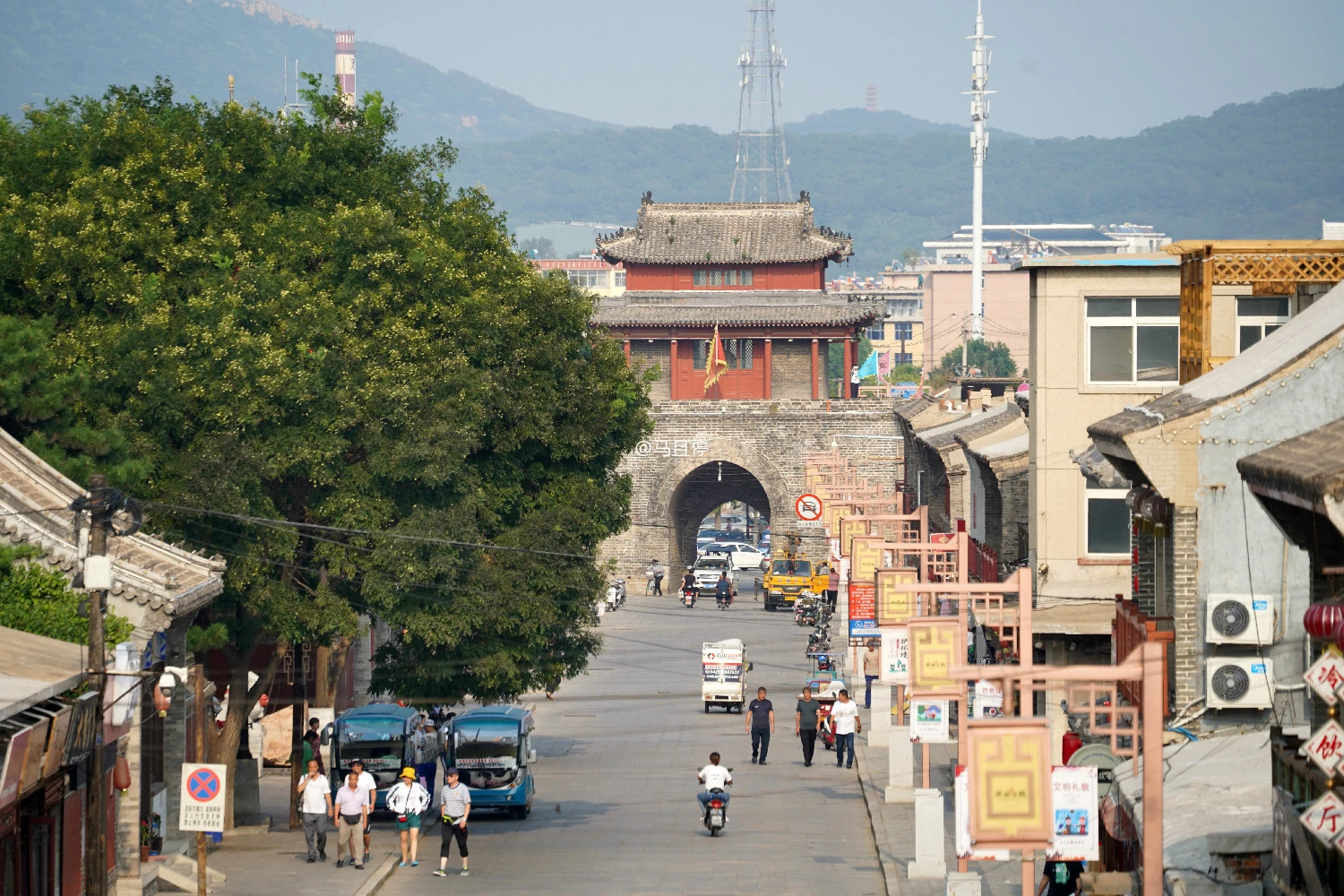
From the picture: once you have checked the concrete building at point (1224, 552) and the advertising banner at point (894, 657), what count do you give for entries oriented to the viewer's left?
1

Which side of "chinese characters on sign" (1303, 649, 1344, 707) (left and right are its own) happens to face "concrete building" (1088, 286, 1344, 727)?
back

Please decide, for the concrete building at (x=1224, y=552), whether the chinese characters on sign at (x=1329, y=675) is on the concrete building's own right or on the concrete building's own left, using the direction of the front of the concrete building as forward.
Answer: on the concrete building's own left

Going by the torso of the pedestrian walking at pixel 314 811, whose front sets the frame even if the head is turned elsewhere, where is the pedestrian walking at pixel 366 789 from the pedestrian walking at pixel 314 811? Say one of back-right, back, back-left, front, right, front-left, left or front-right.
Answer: left

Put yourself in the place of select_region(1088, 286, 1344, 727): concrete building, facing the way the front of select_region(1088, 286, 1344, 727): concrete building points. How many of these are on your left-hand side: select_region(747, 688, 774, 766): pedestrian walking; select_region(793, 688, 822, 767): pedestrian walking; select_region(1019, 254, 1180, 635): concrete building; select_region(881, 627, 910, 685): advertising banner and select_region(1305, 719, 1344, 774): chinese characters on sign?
1

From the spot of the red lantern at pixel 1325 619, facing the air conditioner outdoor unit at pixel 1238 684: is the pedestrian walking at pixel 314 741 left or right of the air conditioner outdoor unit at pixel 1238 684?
left

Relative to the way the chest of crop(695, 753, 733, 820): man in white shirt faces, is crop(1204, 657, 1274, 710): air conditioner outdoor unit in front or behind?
behind

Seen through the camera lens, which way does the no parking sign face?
facing the viewer

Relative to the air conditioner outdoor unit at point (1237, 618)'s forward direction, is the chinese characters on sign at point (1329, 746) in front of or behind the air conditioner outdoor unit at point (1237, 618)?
in front

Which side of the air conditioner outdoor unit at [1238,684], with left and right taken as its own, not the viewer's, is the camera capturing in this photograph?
front
